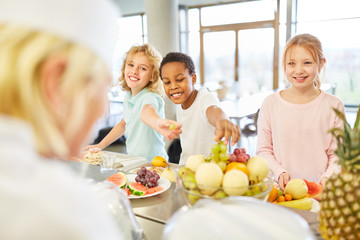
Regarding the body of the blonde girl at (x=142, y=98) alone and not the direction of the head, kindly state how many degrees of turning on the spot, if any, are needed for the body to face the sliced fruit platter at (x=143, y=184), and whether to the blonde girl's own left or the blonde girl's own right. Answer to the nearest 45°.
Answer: approximately 45° to the blonde girl's own left

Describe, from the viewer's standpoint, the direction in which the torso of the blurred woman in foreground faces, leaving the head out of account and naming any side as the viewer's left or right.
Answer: facing away from the viewer and to the right of the viewer

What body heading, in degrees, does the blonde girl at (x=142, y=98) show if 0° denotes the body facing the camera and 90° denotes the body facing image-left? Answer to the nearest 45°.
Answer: approximately 45°

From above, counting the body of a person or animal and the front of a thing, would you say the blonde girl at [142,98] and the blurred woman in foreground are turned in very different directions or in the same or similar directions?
very different directions

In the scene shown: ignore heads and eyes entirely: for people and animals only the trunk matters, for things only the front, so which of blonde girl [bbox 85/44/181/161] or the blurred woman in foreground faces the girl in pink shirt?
the blurred woman in foreground

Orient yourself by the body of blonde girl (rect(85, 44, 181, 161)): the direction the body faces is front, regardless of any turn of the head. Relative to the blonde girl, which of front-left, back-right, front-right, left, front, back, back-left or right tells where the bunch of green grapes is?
front-left

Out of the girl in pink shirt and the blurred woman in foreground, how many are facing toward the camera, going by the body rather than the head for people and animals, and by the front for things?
1

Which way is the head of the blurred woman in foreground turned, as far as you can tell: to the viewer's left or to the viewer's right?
to the viewer's right

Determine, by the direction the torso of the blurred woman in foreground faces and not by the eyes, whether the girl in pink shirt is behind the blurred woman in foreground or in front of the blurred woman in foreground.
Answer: in front

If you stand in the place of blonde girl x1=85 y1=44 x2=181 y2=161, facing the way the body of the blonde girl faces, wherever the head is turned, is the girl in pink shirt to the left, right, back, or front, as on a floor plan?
left
